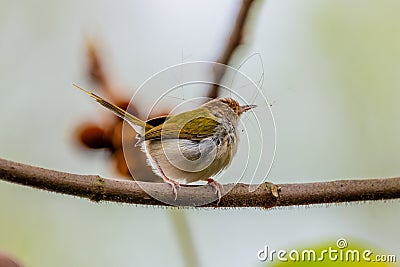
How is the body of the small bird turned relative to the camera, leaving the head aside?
to the viewer's right
